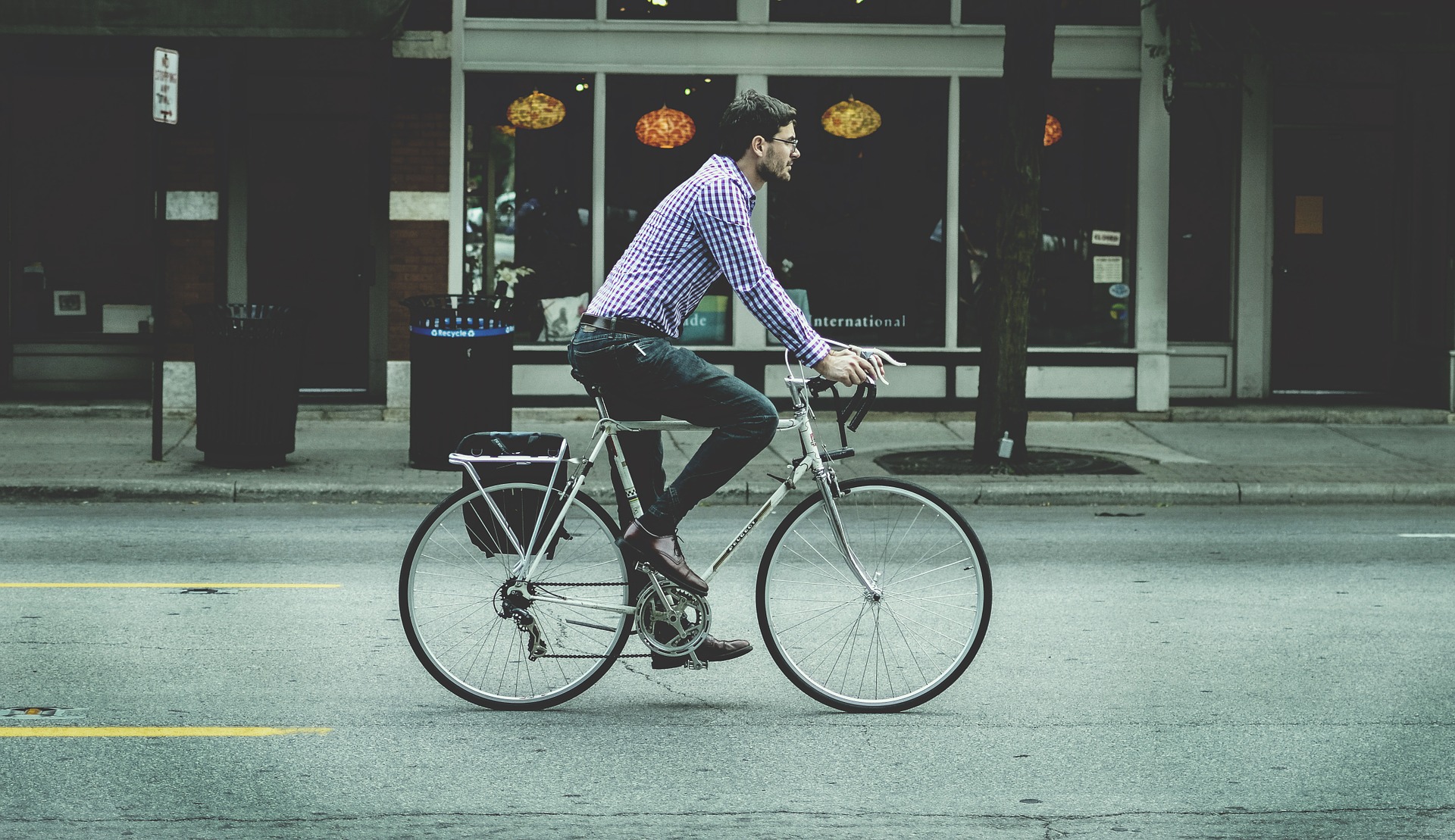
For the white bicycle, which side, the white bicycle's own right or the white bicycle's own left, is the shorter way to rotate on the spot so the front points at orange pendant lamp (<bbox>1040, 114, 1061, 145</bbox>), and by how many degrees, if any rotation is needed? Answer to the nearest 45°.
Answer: approximately 90° to the white bicycle's own left

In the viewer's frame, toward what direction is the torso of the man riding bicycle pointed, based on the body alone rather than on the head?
to the viewer's right

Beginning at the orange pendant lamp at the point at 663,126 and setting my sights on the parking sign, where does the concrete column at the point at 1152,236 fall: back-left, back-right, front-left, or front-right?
back-left

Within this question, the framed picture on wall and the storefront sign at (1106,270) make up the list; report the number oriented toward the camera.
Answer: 2

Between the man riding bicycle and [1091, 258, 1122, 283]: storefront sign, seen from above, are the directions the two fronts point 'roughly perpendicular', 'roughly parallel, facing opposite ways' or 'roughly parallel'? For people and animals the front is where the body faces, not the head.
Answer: roughly perpendicular

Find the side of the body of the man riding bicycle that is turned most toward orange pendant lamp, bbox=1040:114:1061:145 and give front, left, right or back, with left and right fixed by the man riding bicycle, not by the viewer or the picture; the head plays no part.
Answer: left

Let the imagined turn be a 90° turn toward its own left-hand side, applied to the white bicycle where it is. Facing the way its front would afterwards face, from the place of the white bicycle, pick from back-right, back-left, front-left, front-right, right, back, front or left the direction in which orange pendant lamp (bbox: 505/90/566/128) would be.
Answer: front

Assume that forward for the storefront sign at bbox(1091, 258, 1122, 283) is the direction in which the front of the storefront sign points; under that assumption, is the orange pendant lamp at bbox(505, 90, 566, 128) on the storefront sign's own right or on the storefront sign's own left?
on the storefront sign's own right

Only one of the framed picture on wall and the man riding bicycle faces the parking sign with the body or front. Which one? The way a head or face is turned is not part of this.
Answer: the framed picture on wall

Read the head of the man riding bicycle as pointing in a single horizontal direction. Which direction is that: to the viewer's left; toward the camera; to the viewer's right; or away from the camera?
to the viewer's right

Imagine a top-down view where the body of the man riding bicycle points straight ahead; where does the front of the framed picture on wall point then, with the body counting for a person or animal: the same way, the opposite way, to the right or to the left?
to the right

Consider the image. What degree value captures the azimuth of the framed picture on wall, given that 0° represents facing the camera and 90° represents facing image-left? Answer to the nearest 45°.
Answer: approximately 0°

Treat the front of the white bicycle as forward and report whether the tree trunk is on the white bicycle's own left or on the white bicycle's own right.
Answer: on the white bicycle's own left

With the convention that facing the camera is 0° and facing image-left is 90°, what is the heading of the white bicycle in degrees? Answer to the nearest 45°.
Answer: approximately 270°
